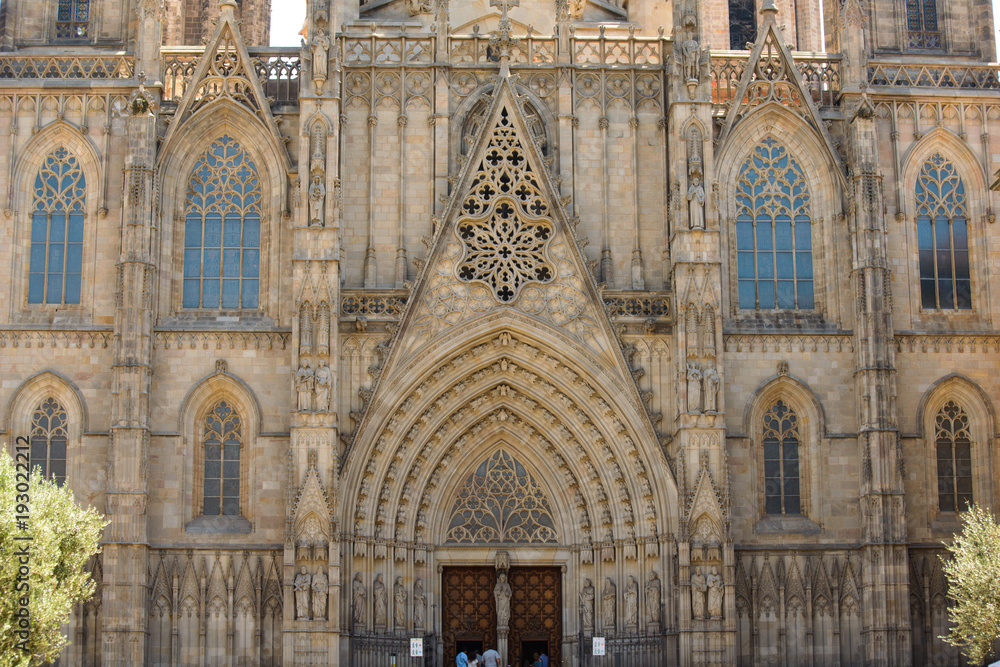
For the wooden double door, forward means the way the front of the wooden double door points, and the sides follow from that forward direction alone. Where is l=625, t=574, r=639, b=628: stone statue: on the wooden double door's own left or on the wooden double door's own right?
on the wooden double door's own left

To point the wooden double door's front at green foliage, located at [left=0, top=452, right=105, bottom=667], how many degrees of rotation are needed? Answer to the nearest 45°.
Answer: approximately 45° to its right

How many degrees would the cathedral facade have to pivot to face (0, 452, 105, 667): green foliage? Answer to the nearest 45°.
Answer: approximately 45° to its right

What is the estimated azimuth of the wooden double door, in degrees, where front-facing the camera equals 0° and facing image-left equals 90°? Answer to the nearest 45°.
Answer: approximately 0°

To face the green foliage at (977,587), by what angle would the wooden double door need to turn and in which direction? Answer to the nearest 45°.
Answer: approximately 45° to its left

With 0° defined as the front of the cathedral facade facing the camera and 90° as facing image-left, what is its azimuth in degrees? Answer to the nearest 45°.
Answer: approximately 0°
